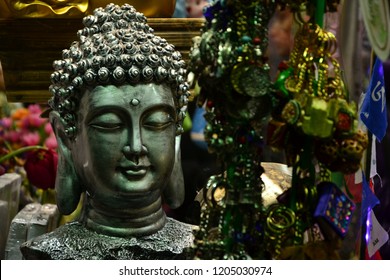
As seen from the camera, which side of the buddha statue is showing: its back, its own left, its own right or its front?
front

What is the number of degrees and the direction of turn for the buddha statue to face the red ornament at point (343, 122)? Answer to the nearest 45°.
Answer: approximately 45° to its left

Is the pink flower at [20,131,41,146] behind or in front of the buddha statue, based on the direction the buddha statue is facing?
behind
